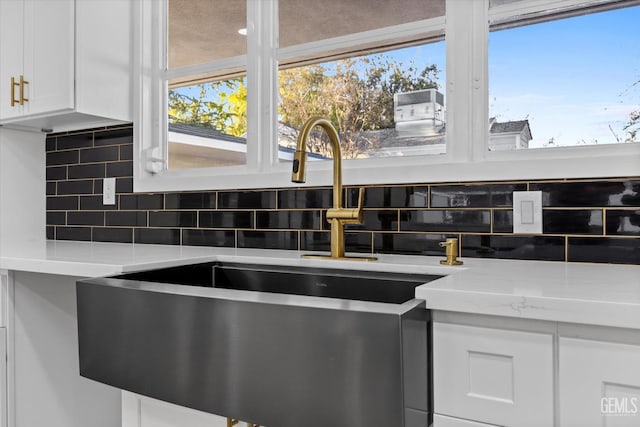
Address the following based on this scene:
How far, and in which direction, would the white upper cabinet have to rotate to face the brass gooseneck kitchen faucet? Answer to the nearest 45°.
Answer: approximately 90° to its left

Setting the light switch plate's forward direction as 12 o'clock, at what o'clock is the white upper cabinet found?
The white upper cabinet is roughly at 3 o'clock from the light switch plate.

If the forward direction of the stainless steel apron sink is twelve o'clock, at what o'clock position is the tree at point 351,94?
The tree is roughly at 5 o'clock from the stainless steel apron sink.

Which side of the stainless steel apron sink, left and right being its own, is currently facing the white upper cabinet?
right

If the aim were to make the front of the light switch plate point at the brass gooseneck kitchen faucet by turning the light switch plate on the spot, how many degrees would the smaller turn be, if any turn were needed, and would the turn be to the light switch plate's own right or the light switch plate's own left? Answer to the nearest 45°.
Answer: approximately 90° to the light switch plate's own right

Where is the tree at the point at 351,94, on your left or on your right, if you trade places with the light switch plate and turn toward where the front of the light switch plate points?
on your right

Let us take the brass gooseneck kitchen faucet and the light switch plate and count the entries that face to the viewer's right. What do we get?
0

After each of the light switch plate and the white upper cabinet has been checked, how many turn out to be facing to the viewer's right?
0

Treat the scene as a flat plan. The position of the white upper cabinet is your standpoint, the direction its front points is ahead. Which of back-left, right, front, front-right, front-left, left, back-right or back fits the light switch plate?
left

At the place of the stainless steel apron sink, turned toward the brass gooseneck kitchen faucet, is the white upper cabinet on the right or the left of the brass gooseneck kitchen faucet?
left

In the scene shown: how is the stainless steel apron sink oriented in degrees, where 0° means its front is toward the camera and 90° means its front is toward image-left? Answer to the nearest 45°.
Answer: approximately 45°

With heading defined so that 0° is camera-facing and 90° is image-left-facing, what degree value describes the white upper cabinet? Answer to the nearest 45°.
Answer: approximately 45°
